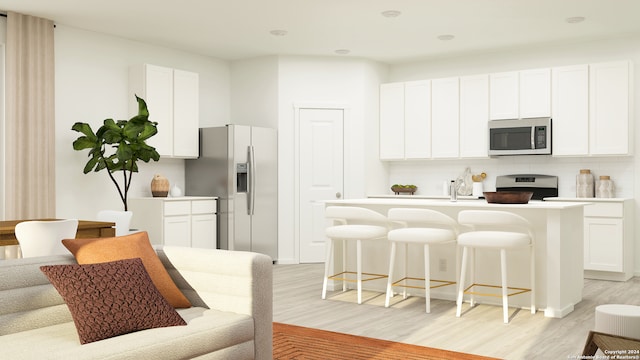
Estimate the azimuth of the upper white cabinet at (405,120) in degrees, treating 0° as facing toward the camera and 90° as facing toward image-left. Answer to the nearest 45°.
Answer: approximately 0°

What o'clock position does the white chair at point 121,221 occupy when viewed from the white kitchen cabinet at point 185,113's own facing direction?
The white chair is roughly at 2 o'clock from the white kitchen cabinet.

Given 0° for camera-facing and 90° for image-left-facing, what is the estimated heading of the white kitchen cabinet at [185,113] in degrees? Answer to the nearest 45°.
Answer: approximately 315°

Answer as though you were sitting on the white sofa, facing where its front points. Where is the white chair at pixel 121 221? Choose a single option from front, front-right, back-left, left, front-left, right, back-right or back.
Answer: back-left

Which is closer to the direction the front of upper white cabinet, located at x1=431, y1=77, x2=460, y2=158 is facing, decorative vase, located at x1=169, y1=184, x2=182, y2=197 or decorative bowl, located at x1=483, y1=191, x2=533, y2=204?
the decorative bowl

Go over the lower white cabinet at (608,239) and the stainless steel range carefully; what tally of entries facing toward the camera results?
2

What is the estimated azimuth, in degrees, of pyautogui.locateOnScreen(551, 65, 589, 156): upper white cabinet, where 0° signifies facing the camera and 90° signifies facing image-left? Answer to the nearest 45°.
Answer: approximately 0°

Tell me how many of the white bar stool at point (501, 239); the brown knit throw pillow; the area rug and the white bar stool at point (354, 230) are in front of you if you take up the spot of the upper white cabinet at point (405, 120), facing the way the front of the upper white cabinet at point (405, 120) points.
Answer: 4
